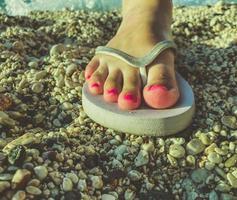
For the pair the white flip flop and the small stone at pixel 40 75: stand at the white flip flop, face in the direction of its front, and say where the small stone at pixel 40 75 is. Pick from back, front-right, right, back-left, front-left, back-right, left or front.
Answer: back-right

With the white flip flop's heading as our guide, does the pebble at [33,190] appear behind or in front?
in front

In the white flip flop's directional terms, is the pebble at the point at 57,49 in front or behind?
behind

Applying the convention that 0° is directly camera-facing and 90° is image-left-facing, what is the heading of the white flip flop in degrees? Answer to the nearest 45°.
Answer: approximately 0°

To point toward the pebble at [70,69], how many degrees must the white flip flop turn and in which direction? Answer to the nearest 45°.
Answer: approximately 135° to its right

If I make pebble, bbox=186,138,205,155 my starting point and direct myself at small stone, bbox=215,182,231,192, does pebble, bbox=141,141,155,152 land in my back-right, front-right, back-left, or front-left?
back-right

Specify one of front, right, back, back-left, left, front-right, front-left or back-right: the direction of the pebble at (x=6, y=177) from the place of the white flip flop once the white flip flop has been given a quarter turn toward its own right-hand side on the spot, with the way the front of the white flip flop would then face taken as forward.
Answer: front-left
